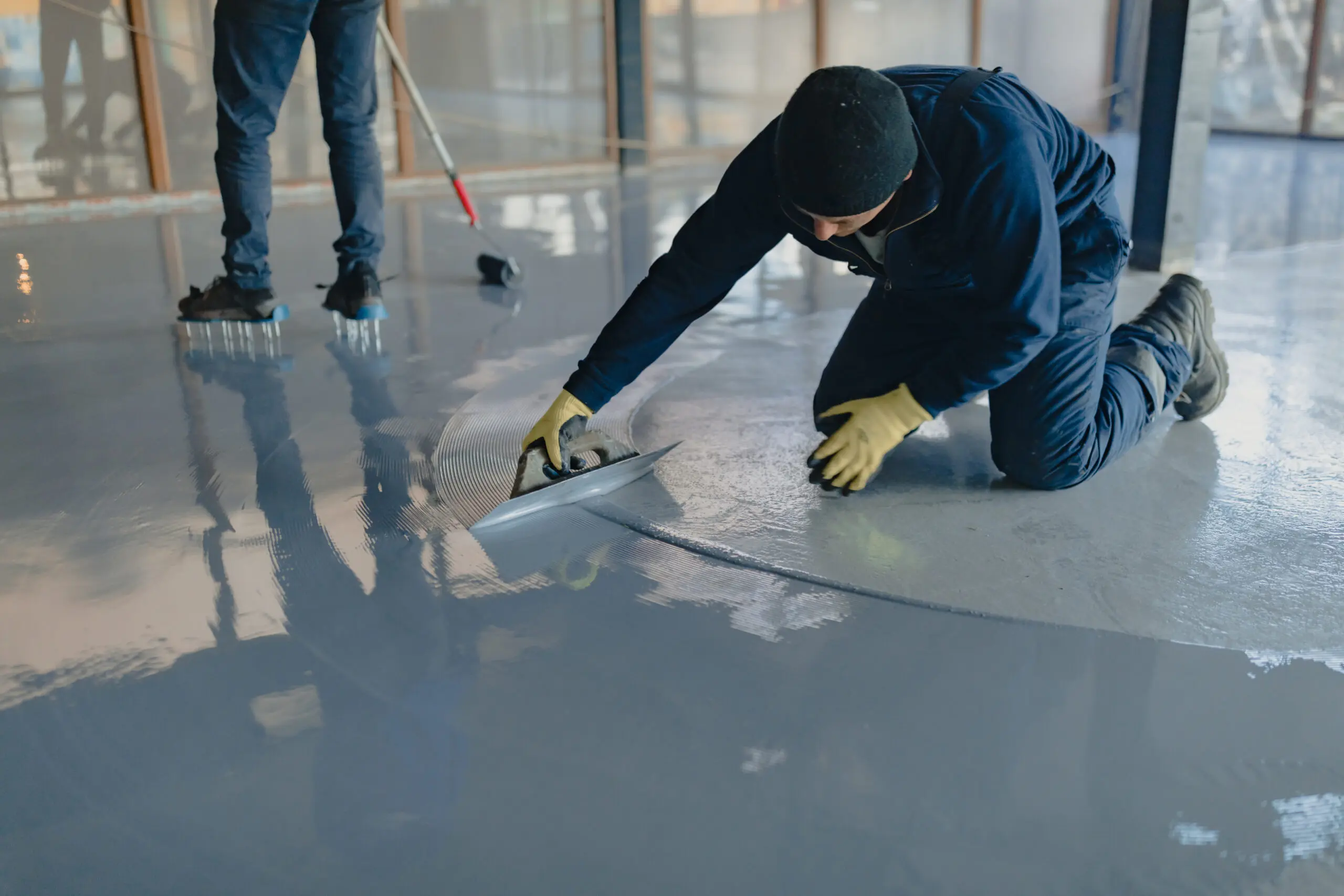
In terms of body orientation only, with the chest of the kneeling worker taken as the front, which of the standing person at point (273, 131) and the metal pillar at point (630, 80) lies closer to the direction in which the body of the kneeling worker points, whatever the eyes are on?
the standing person

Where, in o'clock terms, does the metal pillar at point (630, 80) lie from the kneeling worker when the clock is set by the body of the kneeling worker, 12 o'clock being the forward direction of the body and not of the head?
The metal pillar is roughly at 4 o'clock from the kneeling worker.

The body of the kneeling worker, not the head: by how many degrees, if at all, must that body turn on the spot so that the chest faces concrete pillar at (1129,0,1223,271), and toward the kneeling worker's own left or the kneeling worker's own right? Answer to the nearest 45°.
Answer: approximately 135° to the kneeling worker's own right

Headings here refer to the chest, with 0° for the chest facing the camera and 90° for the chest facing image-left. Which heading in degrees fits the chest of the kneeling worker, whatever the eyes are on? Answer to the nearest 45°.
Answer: approximately 45°

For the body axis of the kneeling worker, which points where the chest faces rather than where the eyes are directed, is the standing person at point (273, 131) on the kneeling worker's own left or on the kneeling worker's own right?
on the kneeling worker's own right

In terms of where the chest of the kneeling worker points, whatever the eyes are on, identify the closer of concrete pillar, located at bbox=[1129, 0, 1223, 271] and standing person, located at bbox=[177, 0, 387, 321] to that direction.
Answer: the standing person
